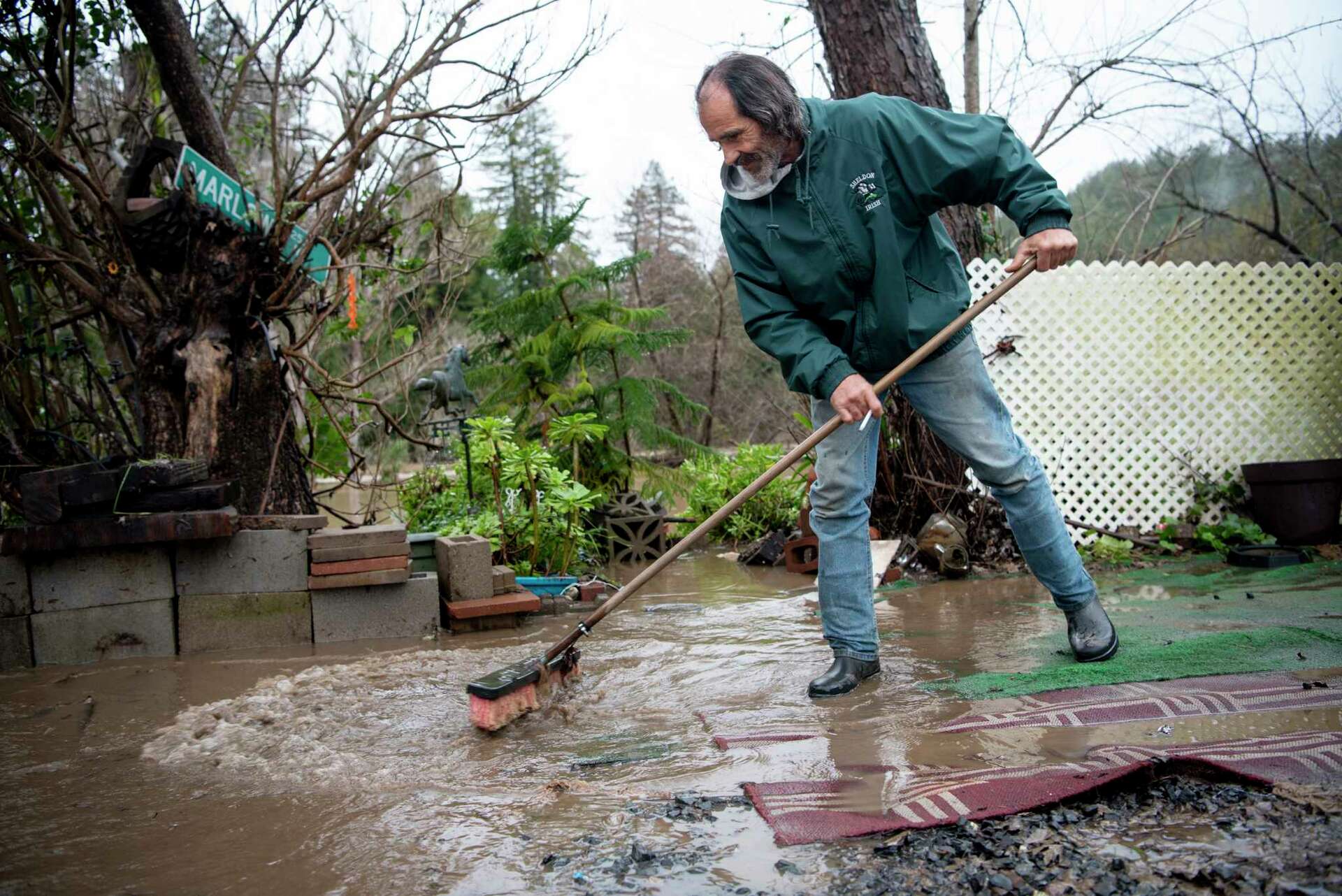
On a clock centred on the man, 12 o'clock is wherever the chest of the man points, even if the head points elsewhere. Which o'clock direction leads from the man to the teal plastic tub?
The teal plastic tub is roughly at 3 o'clock from the man.

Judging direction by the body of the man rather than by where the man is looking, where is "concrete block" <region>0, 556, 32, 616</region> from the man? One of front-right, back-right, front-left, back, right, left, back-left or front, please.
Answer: front-right

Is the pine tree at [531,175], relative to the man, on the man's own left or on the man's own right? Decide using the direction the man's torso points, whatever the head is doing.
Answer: on the man's own right

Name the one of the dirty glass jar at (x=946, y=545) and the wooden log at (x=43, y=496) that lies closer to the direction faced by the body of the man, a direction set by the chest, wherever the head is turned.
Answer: the wooden log

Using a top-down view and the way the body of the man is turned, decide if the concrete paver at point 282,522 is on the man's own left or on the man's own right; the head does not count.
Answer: on the man's own right

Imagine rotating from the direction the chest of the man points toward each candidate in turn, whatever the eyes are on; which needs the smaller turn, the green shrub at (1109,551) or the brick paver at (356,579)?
the brick paver

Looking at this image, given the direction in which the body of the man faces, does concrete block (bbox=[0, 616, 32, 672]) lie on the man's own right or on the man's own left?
on the man's own right

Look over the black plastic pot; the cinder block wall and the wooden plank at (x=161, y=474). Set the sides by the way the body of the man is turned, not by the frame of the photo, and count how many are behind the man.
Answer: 1

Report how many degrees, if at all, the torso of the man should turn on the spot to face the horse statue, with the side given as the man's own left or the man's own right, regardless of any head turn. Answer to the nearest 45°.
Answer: approximately 90° to the man's own right

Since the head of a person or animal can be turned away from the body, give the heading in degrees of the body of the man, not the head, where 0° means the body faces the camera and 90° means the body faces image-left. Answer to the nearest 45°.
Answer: approximately 45°
